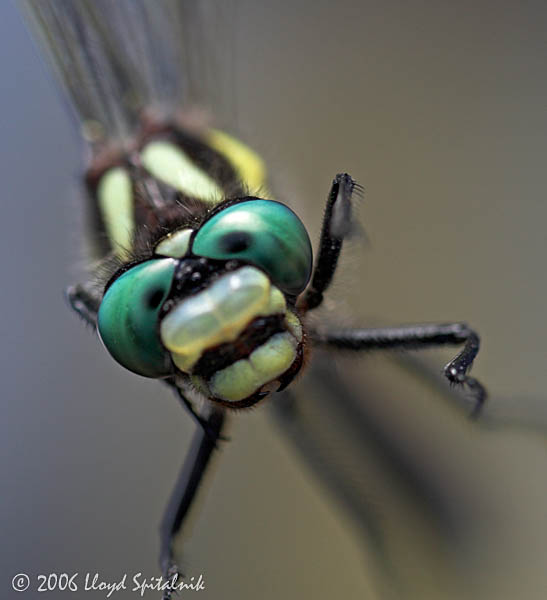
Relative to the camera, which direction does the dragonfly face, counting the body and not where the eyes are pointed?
toward the camera
